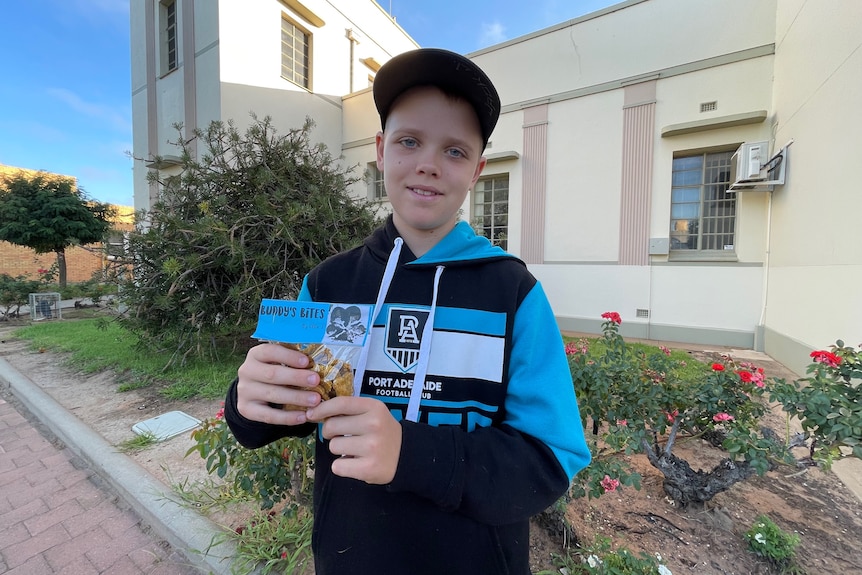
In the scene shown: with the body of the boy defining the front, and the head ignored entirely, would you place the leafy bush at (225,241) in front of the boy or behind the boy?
behind

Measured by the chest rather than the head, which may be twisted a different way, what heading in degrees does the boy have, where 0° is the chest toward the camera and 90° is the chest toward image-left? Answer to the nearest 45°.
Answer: approximately 0°

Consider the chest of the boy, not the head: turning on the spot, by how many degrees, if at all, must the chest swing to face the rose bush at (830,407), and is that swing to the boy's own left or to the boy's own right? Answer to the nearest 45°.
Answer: approximately 90° to the boy's own left

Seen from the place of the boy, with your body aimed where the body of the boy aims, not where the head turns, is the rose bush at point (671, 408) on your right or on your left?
on your left

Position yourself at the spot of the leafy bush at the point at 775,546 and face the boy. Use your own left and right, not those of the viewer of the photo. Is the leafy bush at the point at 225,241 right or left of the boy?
right
